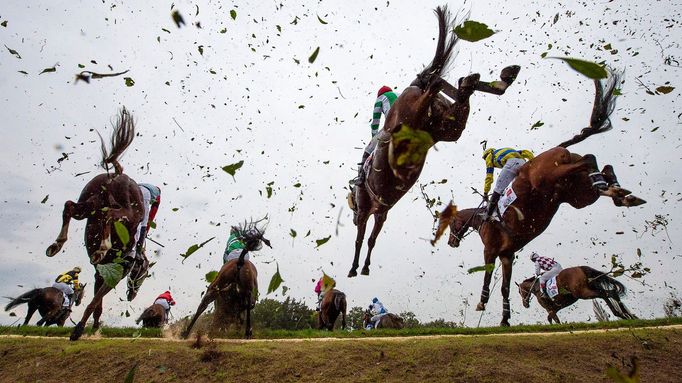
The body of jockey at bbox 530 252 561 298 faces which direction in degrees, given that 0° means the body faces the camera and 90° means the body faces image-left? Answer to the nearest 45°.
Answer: approximately 90°

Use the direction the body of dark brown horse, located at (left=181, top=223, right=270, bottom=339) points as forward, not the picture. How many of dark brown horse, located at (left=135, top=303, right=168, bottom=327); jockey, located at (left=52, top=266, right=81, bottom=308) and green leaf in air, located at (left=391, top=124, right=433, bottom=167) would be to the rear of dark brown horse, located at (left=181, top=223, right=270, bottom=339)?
1

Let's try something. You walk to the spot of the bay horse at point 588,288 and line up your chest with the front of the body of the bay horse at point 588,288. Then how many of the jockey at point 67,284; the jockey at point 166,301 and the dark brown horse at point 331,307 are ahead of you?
3

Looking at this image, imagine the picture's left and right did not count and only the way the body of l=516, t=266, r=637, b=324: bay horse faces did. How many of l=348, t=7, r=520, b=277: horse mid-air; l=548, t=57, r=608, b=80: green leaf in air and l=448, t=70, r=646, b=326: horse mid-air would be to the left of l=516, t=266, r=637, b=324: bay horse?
3

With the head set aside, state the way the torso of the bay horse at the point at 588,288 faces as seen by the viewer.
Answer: to the viewer's left

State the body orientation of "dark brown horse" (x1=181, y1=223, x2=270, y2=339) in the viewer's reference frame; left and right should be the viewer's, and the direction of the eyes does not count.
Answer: facing away from the viewer

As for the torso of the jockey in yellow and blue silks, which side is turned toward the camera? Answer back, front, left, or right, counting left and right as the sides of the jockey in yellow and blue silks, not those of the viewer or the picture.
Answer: left
